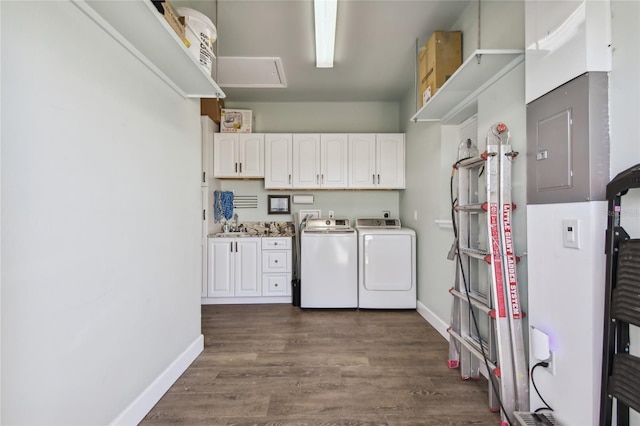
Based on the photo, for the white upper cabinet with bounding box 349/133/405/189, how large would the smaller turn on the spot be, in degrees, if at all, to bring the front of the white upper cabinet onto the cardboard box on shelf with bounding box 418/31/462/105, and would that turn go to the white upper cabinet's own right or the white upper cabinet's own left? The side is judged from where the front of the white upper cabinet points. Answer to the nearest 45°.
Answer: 0° — it already faces it

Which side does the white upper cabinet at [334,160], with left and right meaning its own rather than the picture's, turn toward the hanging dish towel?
right

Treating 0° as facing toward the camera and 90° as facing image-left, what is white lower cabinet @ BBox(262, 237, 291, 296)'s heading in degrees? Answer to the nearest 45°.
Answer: approximately 0°

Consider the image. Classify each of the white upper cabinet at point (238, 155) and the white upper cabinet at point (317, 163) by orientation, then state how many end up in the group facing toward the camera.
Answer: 2

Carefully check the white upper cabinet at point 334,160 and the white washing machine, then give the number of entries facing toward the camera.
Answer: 2

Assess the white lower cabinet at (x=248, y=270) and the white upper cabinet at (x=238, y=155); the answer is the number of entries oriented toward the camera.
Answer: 2

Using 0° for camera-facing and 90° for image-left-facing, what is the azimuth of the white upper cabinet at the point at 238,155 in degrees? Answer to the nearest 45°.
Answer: approximately 0°
